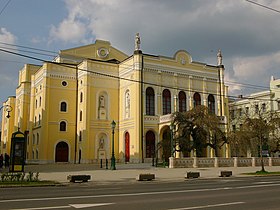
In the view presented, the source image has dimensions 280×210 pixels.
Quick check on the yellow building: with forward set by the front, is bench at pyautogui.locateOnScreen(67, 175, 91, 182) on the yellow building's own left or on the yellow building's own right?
on the yellow building's own right

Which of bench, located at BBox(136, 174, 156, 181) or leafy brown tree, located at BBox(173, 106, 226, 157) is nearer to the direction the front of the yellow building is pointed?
the leafy brown tree

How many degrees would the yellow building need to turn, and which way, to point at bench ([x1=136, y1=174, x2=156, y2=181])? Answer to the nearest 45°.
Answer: approximately 45° to its right

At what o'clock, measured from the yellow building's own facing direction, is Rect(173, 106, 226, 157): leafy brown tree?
The leafy brown tree is roughly at 12 o'clock from the yellow building.

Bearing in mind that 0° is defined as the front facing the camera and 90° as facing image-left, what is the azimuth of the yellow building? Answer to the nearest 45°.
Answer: approximately 315°
